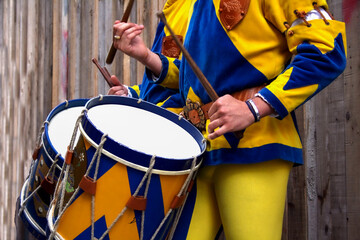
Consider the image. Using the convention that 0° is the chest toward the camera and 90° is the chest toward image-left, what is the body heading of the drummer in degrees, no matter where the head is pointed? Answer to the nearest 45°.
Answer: approximately 45°

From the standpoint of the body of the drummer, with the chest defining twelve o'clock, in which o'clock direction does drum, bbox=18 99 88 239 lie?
The drum is roughly at 2 o'clock from the drummer.
